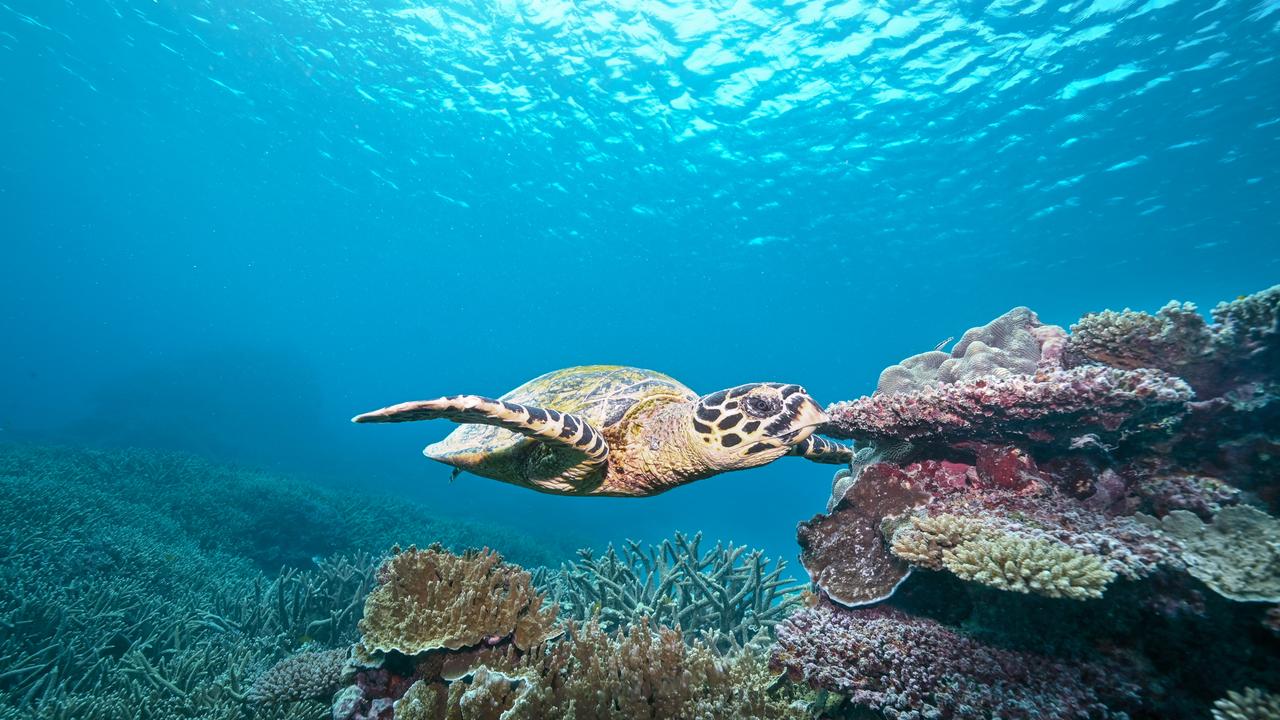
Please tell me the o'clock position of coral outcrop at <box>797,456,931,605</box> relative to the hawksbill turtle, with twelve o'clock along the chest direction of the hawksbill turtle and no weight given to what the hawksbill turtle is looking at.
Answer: The coral outcrop is roughly at 11 o'clock from the hawksbill turtle.

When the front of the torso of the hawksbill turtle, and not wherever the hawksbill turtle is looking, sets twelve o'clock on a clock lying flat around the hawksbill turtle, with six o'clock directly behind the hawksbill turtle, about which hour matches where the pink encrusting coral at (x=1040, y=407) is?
The pink encrusting coral is roughly at 11 o'clock from the hawksbill turtle.

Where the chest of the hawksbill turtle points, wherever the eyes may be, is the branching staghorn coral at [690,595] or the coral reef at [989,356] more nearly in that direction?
the coral reef

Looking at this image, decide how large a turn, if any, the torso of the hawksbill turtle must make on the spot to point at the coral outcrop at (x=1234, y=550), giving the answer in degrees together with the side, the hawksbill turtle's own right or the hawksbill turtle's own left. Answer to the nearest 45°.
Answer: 0° — it already faces it

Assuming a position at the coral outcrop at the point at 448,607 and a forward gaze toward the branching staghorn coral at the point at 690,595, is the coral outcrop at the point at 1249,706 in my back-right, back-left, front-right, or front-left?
front-right

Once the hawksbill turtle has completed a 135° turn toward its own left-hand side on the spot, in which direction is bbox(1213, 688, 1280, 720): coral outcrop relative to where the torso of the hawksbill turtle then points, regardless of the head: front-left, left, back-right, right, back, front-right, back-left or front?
back-right

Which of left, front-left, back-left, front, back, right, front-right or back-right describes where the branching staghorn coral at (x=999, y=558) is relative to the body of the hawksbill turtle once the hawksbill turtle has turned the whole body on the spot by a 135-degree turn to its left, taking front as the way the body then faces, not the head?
back-right

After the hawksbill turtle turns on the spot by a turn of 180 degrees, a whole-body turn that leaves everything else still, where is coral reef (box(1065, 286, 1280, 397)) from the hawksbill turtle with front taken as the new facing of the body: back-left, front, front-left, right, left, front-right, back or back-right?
back-right

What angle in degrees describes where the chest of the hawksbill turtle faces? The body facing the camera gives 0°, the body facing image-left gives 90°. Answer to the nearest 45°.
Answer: approximately 315°

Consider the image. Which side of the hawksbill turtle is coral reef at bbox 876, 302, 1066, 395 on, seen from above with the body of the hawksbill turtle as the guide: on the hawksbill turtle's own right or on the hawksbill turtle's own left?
on the hawksbill turtle's own left

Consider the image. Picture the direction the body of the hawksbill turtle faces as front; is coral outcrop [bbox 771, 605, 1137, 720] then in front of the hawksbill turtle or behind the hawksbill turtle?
in front
